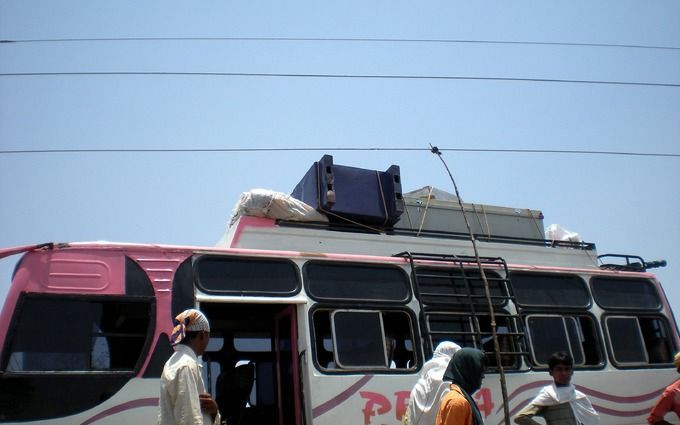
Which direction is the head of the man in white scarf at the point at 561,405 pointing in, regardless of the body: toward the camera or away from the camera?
toward the camera

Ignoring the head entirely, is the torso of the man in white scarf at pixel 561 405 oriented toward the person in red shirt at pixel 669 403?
no

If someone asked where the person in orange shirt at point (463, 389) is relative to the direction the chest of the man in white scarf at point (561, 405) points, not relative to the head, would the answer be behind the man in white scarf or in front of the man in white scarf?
in front

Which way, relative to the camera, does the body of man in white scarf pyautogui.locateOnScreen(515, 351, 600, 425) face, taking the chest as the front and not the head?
toward the camera

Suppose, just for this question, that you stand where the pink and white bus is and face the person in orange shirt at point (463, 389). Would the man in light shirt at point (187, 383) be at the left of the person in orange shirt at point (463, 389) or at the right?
right

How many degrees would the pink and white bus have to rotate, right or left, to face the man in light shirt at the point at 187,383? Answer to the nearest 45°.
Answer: approximately 90° to its left

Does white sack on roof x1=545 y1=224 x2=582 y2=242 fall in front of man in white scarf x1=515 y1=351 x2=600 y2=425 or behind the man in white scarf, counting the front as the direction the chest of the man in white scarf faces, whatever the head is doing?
behind

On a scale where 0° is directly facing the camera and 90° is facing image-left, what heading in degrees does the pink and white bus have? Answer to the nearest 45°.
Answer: approximately 90°

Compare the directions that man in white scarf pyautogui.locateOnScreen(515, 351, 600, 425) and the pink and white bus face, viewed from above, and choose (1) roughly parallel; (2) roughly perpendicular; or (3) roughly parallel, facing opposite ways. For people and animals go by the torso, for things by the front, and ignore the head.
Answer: roughly perpendicular

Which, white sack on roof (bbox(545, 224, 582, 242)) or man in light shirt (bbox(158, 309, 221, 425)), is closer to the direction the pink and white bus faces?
the man in light shirt

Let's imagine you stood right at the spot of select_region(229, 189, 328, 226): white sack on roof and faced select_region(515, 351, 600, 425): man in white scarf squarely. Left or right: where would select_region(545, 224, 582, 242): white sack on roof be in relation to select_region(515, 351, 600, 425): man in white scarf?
left

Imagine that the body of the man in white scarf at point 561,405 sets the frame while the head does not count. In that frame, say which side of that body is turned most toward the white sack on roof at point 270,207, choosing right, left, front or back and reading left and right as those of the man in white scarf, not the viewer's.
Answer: right

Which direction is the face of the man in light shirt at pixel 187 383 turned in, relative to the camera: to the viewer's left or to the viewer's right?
to the viewer's right
